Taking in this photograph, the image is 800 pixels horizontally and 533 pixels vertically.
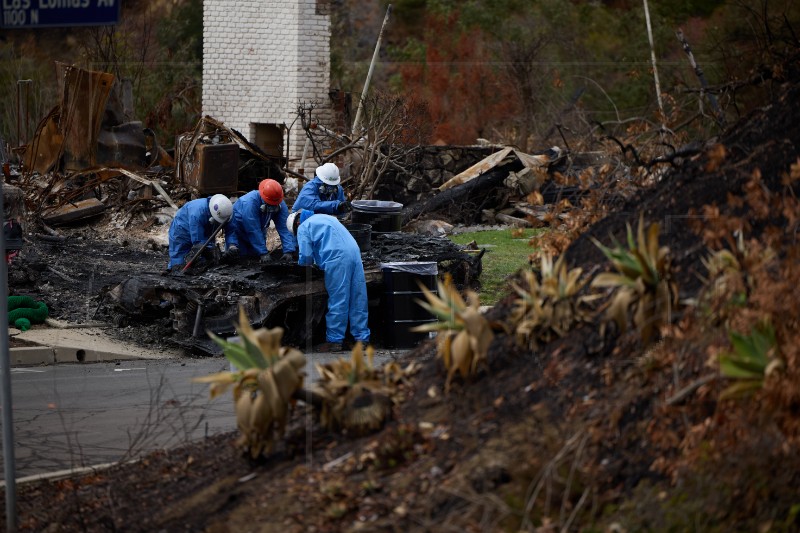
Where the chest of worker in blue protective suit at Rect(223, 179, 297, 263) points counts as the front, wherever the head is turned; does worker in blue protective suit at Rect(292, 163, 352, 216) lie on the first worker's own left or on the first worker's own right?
on the first worker's own left

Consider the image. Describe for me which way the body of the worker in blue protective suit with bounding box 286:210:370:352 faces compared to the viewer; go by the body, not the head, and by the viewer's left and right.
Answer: facing away from the viewer and to the left of the viewer

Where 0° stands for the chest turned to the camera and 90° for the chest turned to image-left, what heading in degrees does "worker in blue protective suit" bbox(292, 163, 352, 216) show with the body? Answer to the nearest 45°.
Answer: approximately 315°

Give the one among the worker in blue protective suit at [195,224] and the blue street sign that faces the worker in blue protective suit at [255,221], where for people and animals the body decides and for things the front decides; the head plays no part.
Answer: the worker in blue protective suit at [195,224]

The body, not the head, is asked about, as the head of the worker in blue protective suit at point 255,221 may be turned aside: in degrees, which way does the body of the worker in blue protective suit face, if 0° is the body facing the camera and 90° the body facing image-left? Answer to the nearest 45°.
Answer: approximately 315°

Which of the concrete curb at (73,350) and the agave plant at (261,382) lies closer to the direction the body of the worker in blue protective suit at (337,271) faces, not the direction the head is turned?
the concrete curb

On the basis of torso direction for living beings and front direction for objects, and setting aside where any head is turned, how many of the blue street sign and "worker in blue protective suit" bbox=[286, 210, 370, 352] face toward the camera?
1

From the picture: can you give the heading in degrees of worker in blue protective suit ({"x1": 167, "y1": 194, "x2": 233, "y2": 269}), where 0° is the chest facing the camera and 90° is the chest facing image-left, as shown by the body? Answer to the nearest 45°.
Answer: approximately 270°

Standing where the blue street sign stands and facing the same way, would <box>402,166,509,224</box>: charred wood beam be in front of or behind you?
behind

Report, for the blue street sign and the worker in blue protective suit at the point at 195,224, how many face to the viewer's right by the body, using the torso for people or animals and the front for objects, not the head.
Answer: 1

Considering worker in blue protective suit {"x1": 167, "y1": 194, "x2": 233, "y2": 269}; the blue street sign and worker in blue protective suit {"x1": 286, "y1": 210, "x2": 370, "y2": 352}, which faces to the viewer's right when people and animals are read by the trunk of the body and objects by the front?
worker in blue protective suit {"x1": 167, "y1": 194, "x2": 233, "y2": 269}
